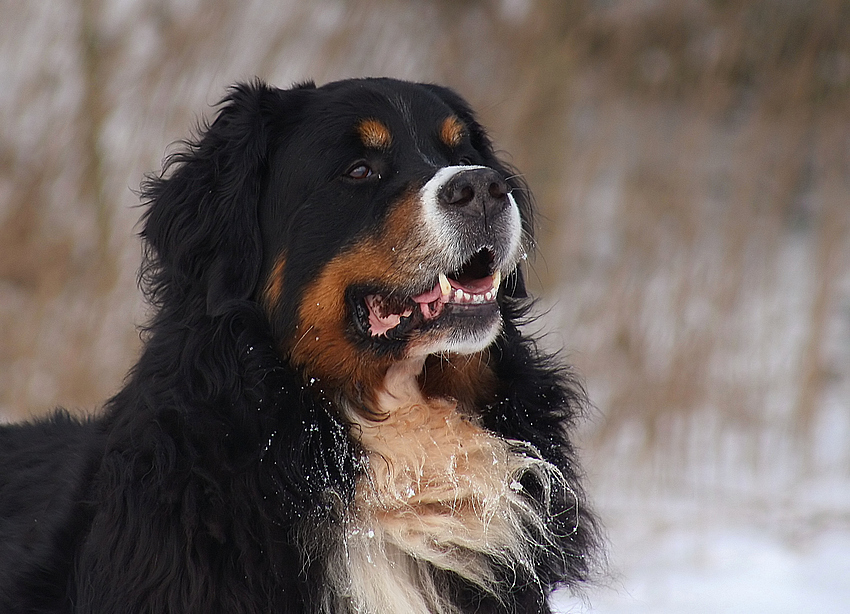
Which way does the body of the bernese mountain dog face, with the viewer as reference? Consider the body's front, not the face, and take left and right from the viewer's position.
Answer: facing the viewer and to the right of the viewer
